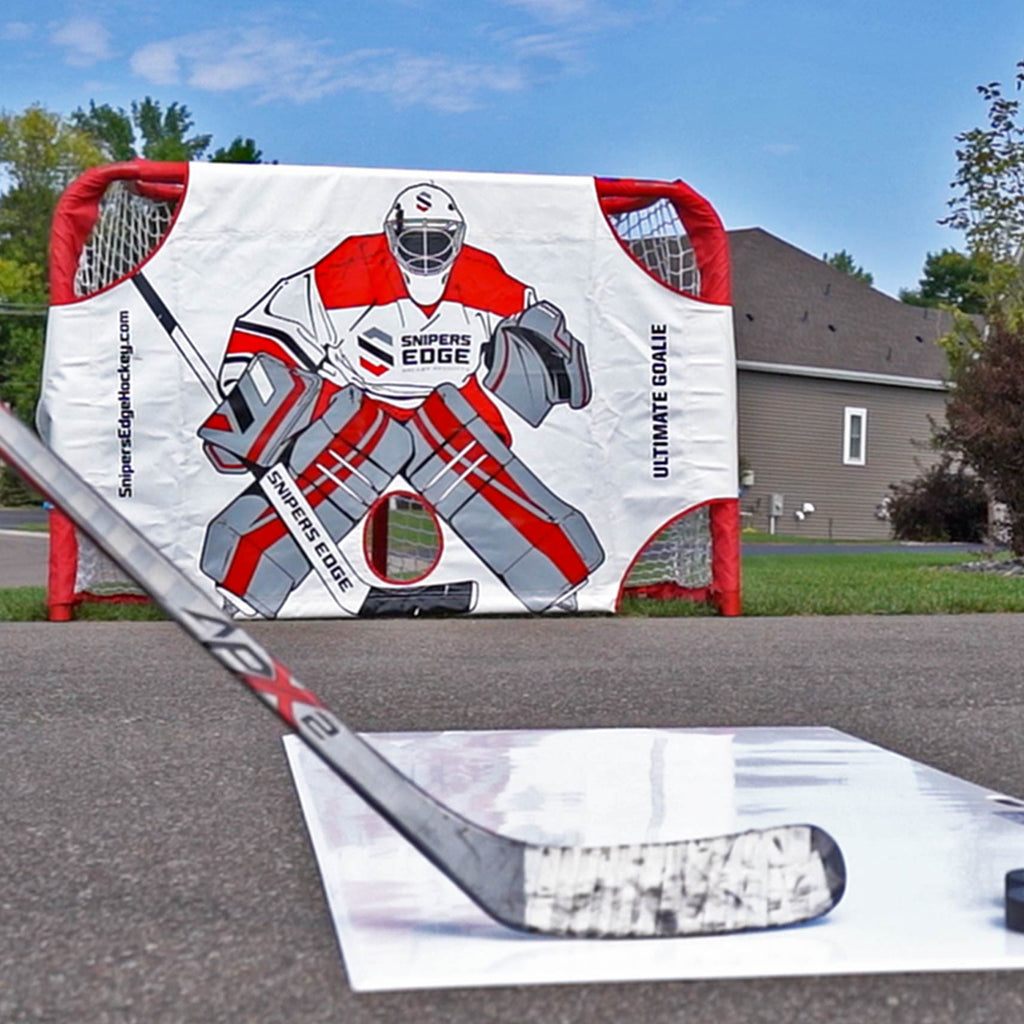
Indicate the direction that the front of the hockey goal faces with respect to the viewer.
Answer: facing the viewer

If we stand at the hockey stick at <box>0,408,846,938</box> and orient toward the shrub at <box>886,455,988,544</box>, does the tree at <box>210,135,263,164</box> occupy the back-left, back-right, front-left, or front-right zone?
front-left

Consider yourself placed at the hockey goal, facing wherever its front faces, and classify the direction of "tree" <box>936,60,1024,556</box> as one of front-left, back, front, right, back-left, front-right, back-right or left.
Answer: back-left

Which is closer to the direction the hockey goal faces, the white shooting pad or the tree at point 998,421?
the white shooting pad

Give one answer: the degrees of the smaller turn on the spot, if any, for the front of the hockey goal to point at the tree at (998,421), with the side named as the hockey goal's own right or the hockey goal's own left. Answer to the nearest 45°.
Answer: approximately 135° to the hockey goal's own left

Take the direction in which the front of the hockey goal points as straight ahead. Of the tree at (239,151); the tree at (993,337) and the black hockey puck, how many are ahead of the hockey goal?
1

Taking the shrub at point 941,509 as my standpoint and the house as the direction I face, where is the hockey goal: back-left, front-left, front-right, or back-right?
back-left

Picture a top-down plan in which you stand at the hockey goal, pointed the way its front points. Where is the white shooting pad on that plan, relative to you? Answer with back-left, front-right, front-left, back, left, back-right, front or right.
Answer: front

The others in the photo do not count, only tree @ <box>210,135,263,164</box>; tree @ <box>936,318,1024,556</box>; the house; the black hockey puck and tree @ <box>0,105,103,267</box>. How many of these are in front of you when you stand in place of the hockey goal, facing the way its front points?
1

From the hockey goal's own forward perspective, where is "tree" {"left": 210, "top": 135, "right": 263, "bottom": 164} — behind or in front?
behind

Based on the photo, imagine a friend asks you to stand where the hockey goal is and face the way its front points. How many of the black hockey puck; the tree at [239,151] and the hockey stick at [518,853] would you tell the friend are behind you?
1

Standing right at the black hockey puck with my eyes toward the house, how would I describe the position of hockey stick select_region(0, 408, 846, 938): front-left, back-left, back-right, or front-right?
back-left

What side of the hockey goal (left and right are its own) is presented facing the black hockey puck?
front

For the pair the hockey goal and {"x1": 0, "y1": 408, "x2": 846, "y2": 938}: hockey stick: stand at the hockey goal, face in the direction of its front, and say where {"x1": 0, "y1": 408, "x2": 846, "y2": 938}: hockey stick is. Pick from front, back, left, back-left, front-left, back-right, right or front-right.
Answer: front
